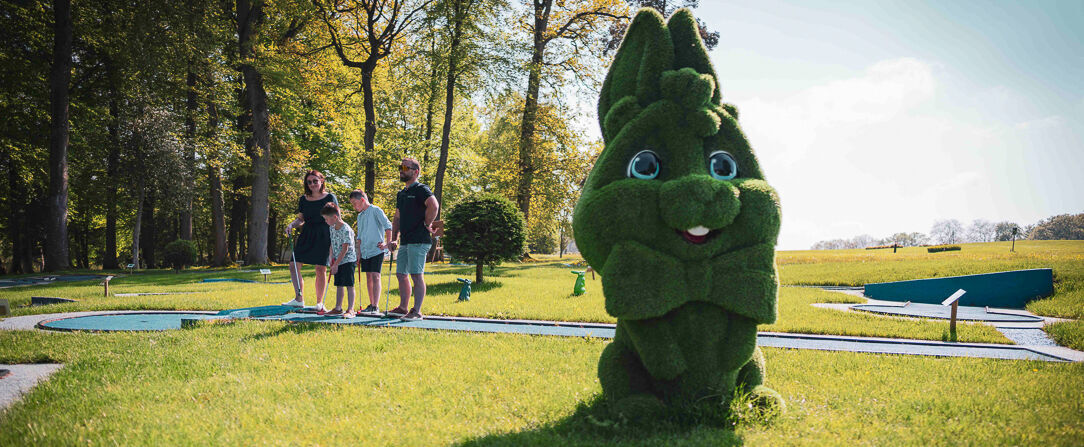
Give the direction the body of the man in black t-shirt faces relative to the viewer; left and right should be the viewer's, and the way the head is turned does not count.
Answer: facing the viewer and to the left of the viewer

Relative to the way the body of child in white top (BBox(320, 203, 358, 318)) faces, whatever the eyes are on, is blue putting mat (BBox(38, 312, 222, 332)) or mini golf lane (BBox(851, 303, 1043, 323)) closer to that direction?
the blue putting mat

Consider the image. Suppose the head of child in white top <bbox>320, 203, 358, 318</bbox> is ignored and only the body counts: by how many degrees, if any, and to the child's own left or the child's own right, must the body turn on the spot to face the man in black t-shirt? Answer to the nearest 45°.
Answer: approximately 90° to the child's own left

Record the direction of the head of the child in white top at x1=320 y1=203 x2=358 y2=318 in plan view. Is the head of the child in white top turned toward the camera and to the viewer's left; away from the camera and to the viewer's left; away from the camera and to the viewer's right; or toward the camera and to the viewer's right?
toward the camera and to the viewer's left

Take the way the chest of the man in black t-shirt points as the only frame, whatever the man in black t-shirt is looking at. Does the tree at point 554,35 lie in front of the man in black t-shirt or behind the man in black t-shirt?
behind

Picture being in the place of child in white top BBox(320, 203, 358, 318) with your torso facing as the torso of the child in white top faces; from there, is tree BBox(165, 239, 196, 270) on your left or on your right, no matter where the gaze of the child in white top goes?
on your right

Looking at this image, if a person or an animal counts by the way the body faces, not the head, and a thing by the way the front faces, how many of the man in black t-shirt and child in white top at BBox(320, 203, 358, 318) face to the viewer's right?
0

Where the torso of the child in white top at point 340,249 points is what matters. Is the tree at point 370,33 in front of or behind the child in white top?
behind

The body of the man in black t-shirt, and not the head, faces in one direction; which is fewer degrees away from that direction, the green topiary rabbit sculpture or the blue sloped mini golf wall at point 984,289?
the green topiary rabbit sculpture

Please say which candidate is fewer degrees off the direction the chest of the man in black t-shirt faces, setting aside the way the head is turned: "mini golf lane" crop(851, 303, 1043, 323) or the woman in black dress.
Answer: the woman in black dress

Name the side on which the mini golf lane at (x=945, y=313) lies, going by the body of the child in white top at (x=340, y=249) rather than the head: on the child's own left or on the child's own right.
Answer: on the child's own left

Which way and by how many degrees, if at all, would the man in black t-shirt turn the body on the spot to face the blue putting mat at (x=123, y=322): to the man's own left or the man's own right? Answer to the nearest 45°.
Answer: approximately 45° to the man's own right

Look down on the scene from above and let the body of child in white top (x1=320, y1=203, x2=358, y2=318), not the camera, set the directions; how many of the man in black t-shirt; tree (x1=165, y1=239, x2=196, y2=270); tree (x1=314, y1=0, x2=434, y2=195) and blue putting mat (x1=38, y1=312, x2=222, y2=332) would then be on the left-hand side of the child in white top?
1

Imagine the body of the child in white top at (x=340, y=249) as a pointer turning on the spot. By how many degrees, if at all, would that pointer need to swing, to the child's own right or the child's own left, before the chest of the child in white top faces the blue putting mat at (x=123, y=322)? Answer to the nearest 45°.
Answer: approximately 45° to the child's own right
